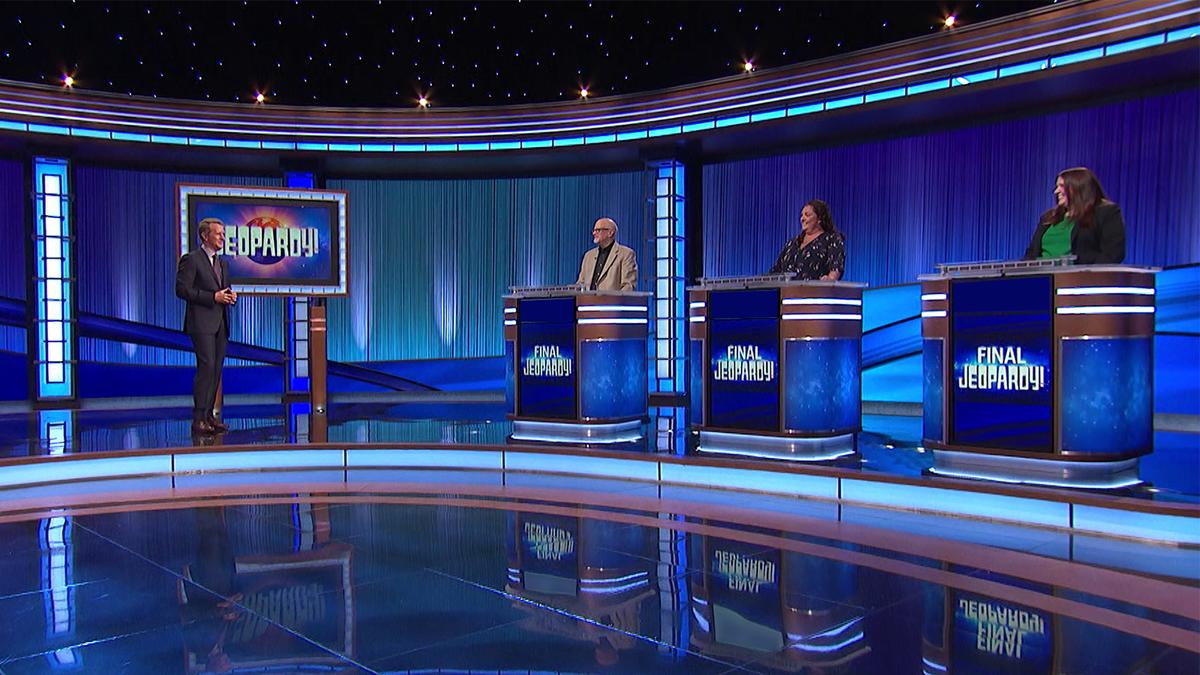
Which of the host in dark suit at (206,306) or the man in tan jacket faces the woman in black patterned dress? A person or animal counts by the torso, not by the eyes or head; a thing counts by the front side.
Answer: the host in dark suit

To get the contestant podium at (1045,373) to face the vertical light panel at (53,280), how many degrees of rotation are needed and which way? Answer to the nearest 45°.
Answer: approximately 45° to its right

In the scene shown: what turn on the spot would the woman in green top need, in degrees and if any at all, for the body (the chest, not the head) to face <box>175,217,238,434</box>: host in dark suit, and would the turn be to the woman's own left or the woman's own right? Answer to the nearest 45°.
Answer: approximately 45° to the woman's own right

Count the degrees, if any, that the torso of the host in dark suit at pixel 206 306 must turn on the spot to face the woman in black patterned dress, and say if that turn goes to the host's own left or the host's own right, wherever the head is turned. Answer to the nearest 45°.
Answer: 0° — they already face them

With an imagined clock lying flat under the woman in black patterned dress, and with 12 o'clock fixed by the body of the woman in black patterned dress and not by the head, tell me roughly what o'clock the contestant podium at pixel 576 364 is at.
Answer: The contestant podium is roughly at 2 o'clock from the woman in black patterned dress.

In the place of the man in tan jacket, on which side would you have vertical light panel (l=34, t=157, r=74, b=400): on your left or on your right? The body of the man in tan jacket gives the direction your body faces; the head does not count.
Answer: on your right

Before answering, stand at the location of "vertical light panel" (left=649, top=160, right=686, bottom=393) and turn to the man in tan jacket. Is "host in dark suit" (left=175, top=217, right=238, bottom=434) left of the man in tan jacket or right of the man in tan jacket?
right
